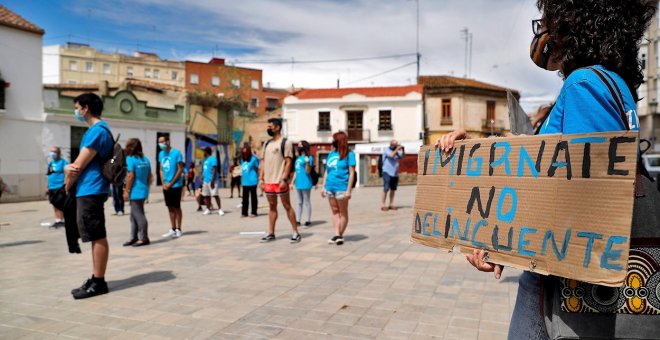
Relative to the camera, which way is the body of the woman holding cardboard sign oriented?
to the viewer's left

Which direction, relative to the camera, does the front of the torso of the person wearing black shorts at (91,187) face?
to the viewer's left

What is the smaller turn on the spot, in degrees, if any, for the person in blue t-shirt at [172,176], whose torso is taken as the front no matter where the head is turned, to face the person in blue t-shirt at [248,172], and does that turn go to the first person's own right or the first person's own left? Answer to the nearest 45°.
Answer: approximately 180°

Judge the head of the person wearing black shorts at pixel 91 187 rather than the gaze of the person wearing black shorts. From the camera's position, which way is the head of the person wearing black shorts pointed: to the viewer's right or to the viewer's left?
to the viewer's left

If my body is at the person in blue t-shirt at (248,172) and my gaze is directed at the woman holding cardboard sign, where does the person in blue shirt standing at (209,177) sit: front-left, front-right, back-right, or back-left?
back-right

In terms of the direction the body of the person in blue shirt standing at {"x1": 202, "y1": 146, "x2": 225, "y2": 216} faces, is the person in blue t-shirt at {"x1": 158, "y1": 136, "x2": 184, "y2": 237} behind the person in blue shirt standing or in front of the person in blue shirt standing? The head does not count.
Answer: in front

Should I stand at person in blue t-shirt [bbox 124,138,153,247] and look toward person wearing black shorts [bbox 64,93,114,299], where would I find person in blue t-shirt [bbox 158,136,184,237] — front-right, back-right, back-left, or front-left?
back-left

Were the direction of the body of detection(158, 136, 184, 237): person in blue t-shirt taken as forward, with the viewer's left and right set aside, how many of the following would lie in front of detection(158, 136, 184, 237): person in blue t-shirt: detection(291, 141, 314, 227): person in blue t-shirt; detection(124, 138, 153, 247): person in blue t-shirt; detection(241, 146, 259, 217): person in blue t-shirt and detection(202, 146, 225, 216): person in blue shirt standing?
1

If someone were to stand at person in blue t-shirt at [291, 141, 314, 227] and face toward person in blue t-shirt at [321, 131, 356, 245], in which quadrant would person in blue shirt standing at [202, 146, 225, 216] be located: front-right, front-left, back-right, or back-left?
back-right

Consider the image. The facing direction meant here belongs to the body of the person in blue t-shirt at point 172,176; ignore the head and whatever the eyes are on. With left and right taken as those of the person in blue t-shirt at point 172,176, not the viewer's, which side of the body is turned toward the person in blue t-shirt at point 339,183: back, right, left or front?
left

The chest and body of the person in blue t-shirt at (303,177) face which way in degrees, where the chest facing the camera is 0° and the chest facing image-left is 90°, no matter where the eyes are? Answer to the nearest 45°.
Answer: approximately 45°

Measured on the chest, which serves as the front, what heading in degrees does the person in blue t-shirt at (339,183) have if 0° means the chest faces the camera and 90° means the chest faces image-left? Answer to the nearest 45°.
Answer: approximately 45°

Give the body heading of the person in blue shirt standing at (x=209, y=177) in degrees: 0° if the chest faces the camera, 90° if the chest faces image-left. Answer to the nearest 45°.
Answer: approximately 45°
